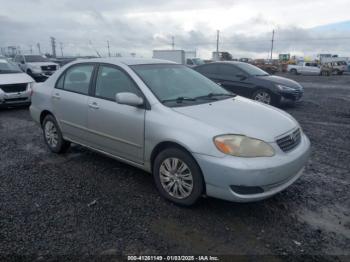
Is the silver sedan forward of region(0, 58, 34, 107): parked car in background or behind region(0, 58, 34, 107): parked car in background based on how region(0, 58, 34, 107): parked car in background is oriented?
forward

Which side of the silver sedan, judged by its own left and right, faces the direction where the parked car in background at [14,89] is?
back

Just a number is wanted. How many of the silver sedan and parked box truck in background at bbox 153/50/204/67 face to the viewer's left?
0

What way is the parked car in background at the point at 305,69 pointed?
to the viewer's left

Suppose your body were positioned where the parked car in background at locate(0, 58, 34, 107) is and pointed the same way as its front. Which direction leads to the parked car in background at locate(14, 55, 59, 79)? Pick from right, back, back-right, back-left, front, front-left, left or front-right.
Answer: back-left

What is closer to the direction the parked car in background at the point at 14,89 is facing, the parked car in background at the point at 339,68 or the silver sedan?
the silver sedan

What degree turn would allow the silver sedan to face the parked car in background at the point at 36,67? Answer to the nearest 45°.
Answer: approximately 180°

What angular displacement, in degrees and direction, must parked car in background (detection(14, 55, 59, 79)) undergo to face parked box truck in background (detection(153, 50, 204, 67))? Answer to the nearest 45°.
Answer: approximately 90° to its left

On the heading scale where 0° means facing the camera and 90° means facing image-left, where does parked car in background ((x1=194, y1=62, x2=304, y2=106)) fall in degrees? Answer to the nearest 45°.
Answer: approximately 315°
